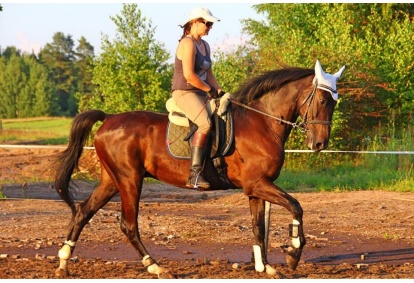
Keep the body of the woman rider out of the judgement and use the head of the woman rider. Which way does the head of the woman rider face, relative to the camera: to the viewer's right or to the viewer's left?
to the viewer's right

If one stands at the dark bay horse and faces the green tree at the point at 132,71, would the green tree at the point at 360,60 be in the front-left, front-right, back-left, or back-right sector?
front-right

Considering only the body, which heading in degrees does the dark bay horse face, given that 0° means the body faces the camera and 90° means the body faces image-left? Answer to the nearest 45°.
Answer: approximately 270°

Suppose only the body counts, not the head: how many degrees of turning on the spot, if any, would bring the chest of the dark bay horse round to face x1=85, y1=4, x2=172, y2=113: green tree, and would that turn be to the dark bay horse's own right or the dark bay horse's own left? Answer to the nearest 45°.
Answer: approximately 90° to the dark bay horse's own left
